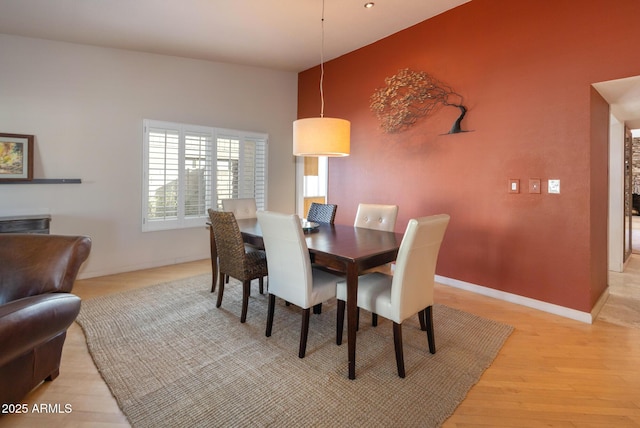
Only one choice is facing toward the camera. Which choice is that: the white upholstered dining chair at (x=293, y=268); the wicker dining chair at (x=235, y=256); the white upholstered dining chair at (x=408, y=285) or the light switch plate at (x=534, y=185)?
the light switch plate

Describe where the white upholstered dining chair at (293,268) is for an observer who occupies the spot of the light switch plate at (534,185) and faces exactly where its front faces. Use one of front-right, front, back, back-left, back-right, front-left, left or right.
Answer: front-right

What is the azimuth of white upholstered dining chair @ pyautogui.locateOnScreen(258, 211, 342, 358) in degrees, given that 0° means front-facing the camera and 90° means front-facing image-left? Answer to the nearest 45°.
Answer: approximately 225°

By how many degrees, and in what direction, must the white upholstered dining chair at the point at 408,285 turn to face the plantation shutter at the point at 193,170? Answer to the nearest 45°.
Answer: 0° — it already faces it

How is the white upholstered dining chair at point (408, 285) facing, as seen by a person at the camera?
facing away from the viewer and to the left of the viewer

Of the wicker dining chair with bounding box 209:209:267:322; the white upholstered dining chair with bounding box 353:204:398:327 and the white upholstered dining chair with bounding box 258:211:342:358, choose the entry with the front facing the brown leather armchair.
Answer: the white upholstered dining chair with bounding box 353:204:398:327

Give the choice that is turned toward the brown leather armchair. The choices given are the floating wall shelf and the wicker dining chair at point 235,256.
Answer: the floating wall shelf

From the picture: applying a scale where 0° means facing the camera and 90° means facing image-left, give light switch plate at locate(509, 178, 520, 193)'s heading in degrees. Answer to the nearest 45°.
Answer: approximately 0°

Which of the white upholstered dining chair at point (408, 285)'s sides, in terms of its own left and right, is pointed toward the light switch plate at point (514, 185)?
right
